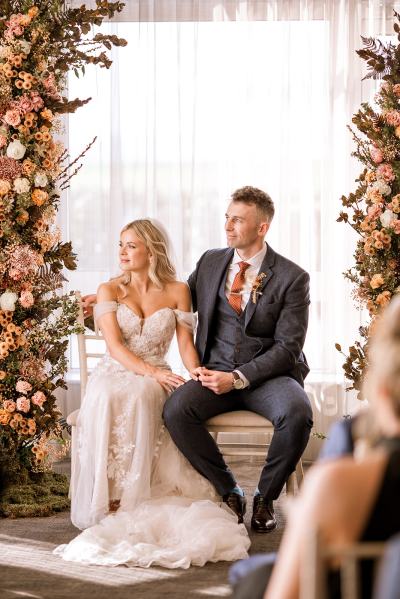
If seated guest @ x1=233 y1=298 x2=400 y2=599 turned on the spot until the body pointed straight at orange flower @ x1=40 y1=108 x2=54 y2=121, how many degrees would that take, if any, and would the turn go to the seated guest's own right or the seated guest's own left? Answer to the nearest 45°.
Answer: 0° — they already face it

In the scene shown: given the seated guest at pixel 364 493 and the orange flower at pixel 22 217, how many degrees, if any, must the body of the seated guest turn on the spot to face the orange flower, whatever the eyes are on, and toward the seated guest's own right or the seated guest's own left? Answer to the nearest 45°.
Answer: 0° — they already face it

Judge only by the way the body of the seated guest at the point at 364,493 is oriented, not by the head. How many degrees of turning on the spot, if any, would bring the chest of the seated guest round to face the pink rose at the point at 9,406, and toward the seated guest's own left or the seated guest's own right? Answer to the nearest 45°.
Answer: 0° — they already face it

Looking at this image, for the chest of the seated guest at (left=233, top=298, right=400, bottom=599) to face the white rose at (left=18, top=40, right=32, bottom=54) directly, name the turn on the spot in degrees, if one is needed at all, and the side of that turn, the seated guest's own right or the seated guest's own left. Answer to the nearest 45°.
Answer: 0° — they already face it

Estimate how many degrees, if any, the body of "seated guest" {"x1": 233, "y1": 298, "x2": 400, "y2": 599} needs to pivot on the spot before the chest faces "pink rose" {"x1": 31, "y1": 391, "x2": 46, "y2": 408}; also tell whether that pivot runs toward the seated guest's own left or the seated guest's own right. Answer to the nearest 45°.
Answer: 0° — they already face it

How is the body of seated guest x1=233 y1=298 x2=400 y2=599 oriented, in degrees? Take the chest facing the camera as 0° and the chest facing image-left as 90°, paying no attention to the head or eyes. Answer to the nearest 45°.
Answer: approximately 135°
